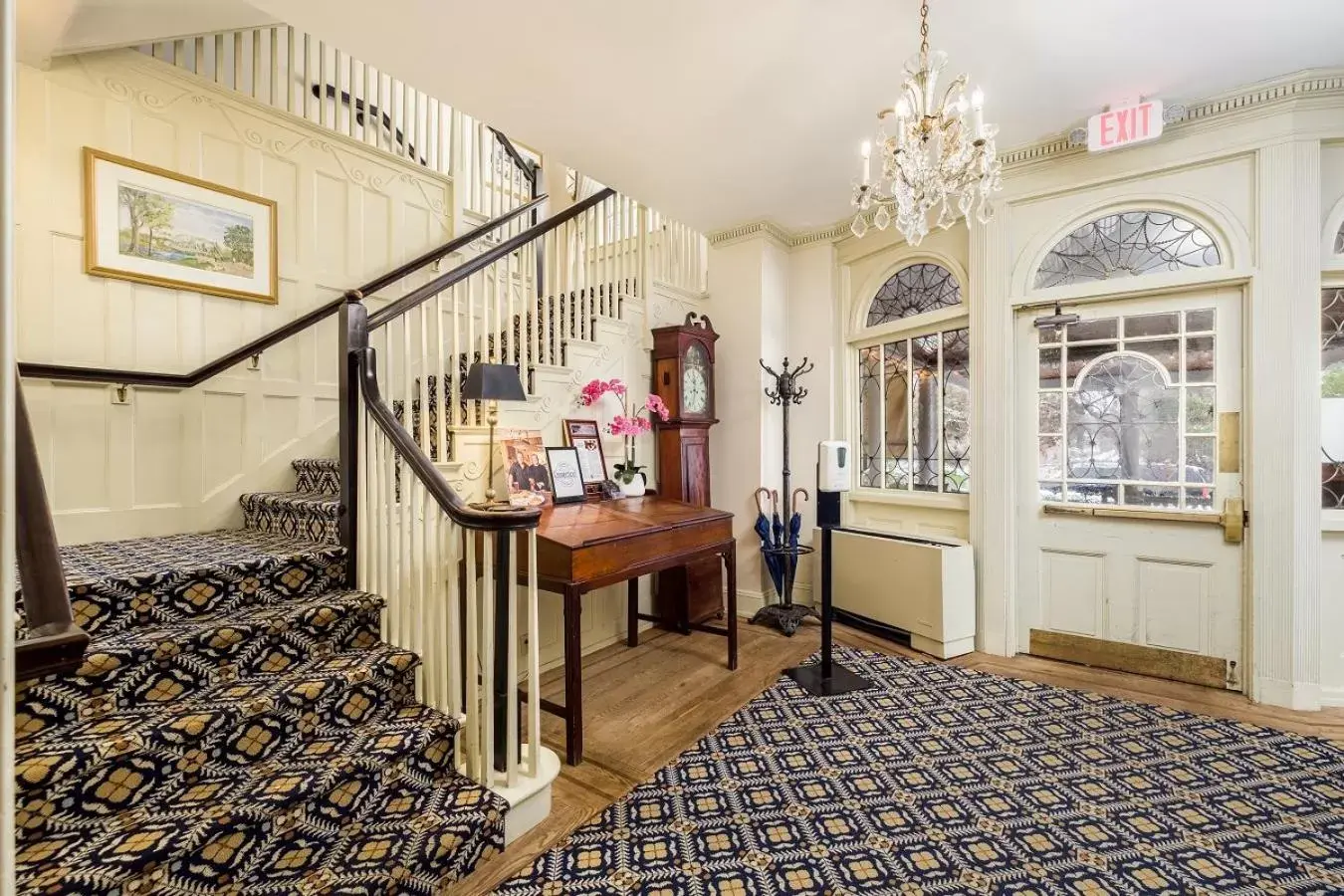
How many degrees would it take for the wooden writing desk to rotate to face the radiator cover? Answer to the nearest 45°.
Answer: approximately 45° to its left

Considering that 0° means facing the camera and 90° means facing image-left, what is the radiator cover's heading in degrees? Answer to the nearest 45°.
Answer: approximately 45°

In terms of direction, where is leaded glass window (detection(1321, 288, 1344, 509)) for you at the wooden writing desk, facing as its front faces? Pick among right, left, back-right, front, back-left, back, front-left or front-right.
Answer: front-left

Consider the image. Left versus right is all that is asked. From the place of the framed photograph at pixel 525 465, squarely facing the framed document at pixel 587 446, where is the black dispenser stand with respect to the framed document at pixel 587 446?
right

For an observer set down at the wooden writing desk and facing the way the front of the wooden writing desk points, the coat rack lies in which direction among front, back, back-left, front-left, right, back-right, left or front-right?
left

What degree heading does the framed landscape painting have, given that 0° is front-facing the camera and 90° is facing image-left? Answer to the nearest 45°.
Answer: approximately 315°

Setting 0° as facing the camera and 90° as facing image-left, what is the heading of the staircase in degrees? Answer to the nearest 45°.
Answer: approximately 315°

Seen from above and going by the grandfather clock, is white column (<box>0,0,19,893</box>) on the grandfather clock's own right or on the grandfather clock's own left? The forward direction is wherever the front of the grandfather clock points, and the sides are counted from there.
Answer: on the grandfather clock's own right

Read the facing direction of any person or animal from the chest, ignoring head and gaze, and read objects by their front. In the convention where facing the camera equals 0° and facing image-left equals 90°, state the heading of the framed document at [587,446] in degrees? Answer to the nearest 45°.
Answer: approximately 315°

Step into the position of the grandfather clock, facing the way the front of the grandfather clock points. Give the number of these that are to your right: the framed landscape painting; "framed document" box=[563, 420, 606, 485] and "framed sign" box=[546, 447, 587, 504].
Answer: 3

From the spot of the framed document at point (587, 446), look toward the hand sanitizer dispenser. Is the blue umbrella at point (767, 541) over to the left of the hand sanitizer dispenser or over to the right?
left

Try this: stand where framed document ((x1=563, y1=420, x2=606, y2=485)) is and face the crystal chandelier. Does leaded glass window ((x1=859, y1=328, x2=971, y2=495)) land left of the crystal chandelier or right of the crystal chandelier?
left
